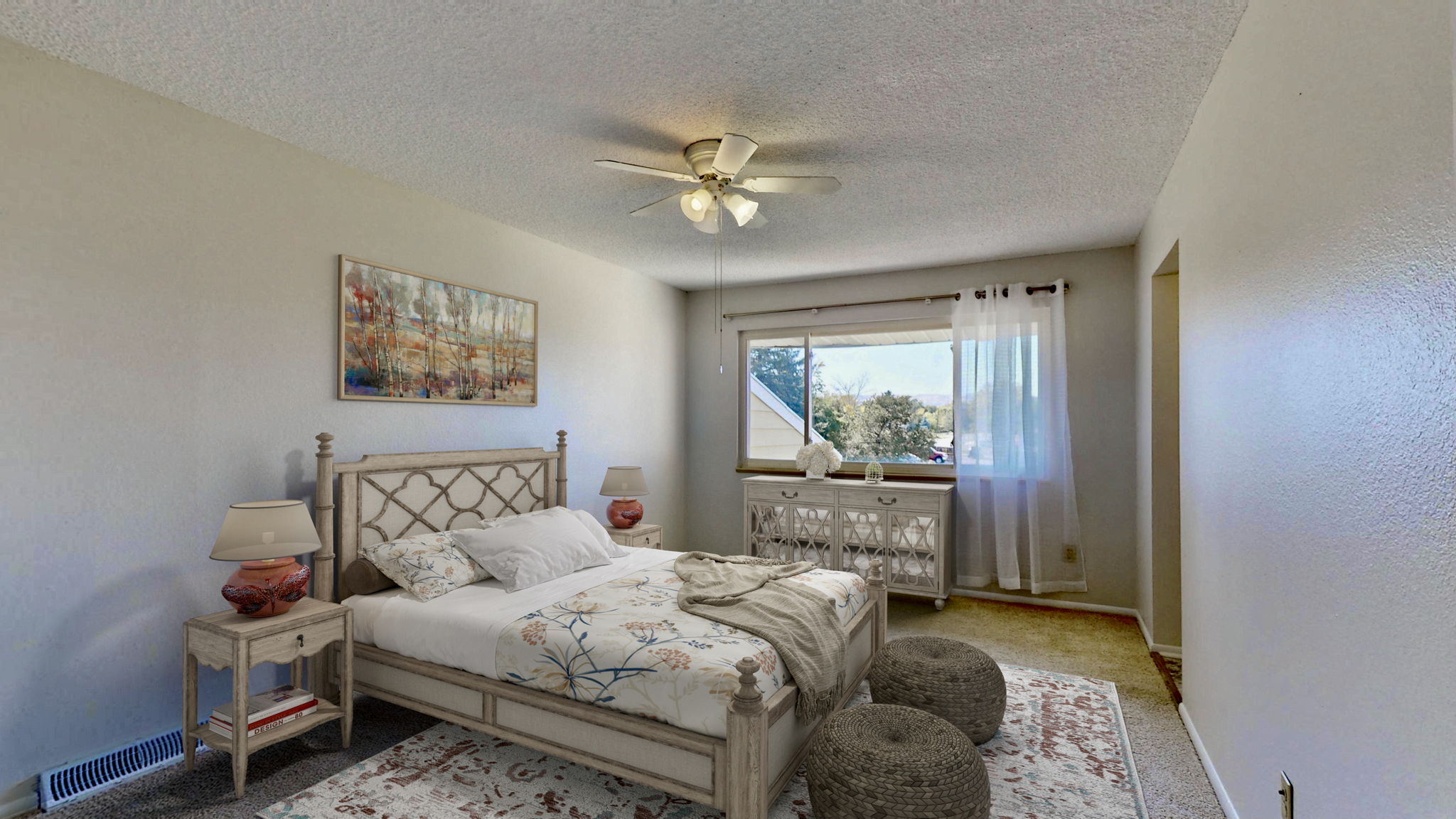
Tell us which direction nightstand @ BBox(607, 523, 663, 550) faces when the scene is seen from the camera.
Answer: facing the viewer and to the right of the viewer

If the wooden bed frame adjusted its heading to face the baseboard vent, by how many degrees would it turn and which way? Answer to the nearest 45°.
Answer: approximately 135° to its right

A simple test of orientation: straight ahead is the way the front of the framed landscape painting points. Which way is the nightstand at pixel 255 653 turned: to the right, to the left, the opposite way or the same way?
the same way

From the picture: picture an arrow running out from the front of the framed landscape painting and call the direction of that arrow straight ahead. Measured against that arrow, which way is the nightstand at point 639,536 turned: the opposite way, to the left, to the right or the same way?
the same way

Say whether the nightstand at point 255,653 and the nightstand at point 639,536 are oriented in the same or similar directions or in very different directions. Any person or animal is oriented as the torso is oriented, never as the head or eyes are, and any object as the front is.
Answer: same or similar directions

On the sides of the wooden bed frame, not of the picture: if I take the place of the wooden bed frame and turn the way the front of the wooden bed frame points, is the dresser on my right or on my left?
on my left

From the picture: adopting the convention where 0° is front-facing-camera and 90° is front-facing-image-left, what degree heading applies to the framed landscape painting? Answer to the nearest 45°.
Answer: approximately 315°

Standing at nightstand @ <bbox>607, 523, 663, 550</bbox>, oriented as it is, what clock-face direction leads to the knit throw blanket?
The knit throw blanket is roughly at 1 o'clock from the nightstand.

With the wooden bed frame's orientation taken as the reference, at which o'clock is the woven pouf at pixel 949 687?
The woven pouf is roughly at 11 o'clock from the wooden bed frame.

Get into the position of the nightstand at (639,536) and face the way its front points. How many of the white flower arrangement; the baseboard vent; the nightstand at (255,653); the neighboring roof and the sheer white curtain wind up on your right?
2

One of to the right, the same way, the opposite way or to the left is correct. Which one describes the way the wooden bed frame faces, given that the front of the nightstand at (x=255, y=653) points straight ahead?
the same way

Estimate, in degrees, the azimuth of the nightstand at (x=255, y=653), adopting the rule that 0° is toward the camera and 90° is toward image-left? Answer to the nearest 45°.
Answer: approximately 315°

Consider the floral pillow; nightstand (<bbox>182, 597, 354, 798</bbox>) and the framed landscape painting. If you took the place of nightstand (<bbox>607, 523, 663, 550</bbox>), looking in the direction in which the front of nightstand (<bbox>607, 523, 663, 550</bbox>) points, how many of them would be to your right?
3

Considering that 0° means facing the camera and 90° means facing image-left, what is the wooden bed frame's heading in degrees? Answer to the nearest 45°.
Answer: approximately 315°

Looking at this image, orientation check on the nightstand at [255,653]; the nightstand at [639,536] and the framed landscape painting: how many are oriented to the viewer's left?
0

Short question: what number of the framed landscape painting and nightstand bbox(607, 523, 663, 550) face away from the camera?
0

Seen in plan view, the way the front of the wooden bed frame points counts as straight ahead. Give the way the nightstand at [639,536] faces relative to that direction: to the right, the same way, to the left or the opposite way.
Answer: the same way
